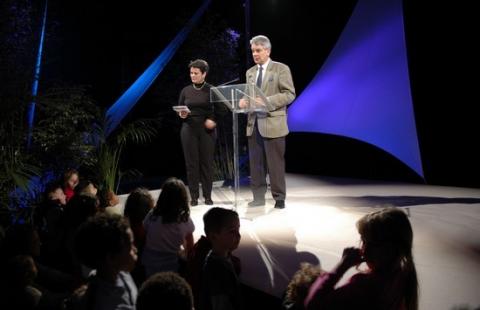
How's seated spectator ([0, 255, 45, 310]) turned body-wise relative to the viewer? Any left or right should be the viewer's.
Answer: facing away from the viewer and to the right of the viewer

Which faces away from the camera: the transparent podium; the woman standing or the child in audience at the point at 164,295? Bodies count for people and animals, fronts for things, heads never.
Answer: the child in audience

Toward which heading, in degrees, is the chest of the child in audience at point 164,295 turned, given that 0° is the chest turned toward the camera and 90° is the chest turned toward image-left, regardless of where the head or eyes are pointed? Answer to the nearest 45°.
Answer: approximately 180°

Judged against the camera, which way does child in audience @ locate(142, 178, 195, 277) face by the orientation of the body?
away from the camera

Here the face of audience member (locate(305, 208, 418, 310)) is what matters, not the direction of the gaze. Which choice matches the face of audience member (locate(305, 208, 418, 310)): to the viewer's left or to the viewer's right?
to the viewer's left

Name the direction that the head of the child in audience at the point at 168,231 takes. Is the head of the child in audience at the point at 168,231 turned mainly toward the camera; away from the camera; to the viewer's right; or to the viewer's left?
away from the camera

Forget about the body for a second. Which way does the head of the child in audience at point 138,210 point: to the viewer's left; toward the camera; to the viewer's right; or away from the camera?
away from the camera

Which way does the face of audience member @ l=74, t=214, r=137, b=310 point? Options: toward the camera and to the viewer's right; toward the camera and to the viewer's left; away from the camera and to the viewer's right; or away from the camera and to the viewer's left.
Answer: away from the camera and to the viewer's right
